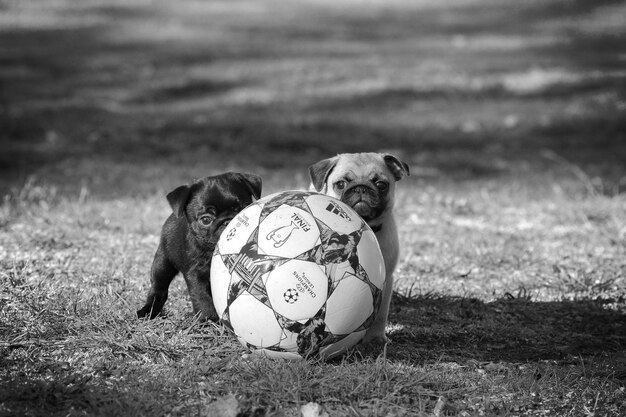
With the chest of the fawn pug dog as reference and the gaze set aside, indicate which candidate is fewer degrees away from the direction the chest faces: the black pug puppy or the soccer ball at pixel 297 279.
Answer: the soccer ball

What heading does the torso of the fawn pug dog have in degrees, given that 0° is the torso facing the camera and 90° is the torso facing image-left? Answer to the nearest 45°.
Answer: approximately 0°

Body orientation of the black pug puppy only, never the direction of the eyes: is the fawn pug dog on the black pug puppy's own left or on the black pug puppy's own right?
on the black pug puppy's own left

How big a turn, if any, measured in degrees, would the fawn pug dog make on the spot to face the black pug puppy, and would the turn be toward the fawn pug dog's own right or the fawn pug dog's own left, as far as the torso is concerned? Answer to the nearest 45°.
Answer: approximately 90° to the fawn pug dog's own right

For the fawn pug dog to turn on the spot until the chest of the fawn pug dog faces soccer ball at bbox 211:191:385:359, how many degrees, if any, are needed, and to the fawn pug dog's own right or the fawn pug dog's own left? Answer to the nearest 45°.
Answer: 0° — it already faces it

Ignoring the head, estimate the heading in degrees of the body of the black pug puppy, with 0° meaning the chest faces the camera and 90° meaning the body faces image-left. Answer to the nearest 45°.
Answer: approximately 315°

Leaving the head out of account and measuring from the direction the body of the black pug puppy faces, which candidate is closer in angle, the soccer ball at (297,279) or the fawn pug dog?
the soccer ball
